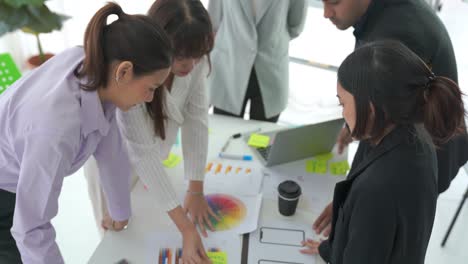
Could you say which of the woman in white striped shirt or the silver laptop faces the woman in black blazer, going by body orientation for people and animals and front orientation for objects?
the woman in white striped shirt

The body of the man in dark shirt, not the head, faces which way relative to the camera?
to the viewer's left

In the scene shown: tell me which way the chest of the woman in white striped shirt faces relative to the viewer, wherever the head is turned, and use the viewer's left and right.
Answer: facing the viewer and to the right of the viewer

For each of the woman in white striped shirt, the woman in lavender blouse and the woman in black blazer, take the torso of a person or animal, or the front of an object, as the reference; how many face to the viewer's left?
1

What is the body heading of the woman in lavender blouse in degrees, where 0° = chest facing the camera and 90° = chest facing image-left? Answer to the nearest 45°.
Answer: approximately 270°

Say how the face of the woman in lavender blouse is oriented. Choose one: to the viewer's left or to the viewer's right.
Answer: to the viewer's right

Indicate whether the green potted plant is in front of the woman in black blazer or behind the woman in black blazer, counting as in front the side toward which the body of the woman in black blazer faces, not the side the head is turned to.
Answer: in front

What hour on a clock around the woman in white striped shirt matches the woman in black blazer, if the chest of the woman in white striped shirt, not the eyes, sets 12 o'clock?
The woman in black blazer is roughly at 12 o'clock from the woman in white striped shirt.

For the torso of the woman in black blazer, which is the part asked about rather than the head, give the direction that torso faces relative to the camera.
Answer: to the viewer's left
